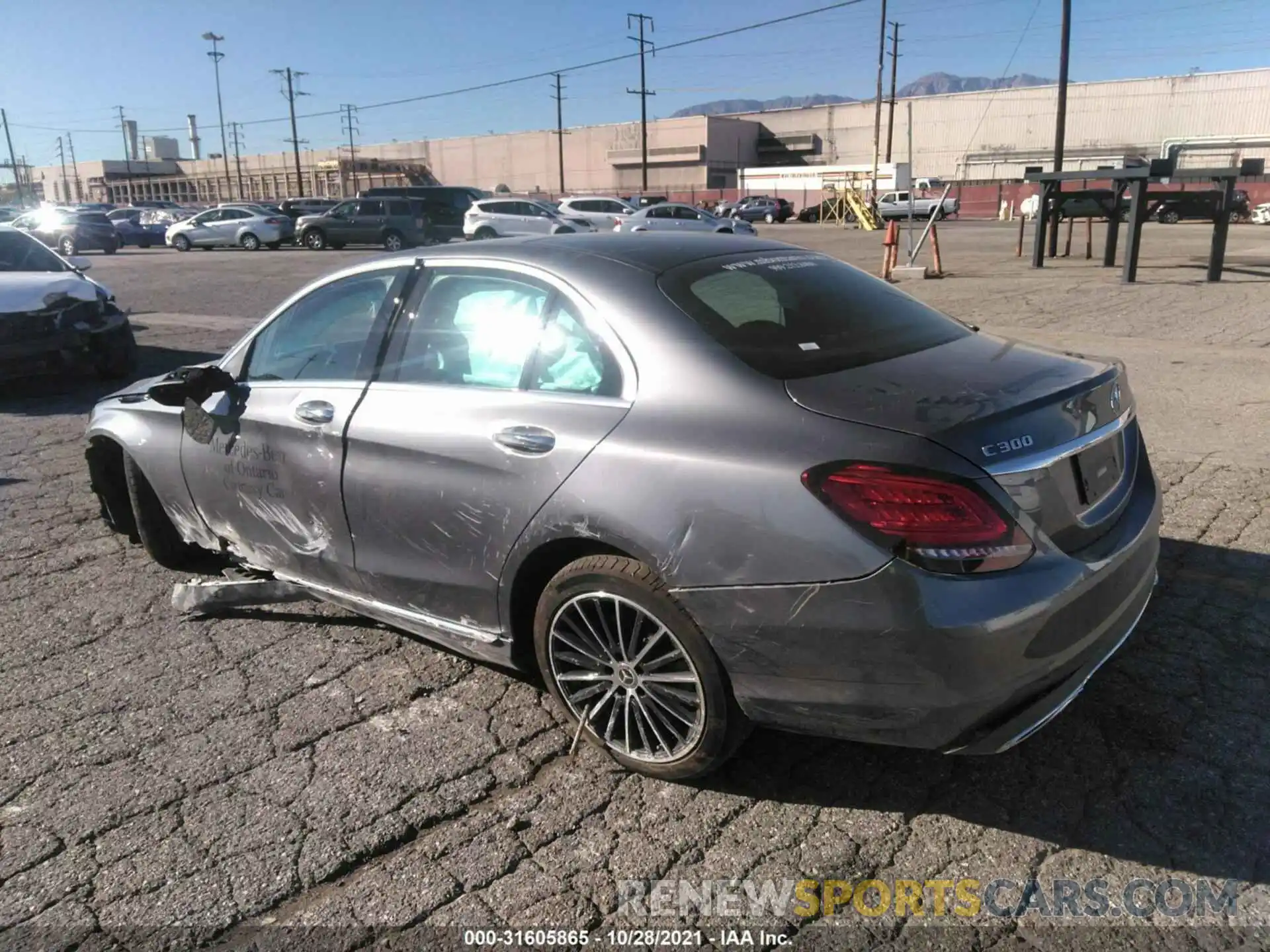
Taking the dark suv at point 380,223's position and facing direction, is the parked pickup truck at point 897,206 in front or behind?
behind

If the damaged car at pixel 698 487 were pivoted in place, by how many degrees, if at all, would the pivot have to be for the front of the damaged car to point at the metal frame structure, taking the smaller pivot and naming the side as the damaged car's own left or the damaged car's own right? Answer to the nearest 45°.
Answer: approximately 90° to the damaged car's own right

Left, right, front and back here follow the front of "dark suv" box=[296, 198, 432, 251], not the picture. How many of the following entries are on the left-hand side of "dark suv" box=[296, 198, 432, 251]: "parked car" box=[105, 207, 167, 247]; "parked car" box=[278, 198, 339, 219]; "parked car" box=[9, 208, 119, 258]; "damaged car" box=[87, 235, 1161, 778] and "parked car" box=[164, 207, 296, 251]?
1

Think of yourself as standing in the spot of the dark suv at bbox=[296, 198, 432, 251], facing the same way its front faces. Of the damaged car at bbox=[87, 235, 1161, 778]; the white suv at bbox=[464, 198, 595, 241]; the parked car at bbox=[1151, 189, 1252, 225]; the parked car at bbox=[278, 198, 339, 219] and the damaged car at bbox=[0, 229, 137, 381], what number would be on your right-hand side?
1

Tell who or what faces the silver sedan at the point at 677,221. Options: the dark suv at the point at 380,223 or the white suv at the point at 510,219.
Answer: the white suv

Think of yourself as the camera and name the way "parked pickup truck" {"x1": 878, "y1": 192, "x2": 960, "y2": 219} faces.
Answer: facing to the left of the viewer

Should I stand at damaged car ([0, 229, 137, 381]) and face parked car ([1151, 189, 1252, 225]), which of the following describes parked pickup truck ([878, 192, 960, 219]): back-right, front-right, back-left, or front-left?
front-left

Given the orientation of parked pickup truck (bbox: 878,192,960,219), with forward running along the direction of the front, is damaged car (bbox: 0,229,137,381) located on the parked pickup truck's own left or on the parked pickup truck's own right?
on the parked pickup truck's own left

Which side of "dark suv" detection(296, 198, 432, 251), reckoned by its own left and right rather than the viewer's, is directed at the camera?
left

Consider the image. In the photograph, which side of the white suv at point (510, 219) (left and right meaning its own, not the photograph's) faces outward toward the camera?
right

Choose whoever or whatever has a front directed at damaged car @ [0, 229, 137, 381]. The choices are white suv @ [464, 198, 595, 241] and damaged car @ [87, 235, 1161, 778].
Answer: damaged car @ [87, 235, 1161, 778]

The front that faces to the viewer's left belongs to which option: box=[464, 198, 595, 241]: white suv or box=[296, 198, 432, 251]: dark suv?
the dark suv

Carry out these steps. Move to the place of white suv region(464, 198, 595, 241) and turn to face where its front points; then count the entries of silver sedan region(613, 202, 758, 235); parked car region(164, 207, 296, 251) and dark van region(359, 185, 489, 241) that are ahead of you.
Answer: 1

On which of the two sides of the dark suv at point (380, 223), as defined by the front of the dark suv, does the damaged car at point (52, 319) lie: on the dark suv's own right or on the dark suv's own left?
on the dark suv's own left
